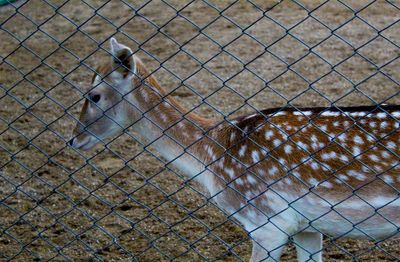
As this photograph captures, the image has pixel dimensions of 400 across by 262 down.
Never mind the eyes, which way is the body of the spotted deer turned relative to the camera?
to the viewer's left
